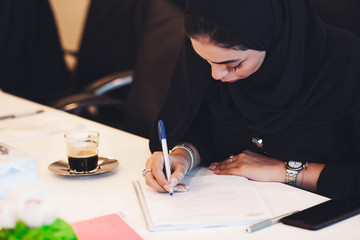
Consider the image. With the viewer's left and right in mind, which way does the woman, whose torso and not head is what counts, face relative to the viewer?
facing the viewer and to the left of the viewer

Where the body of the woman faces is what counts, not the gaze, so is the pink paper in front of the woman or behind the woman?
in front

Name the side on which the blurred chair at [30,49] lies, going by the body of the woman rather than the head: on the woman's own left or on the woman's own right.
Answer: on the woman's own right

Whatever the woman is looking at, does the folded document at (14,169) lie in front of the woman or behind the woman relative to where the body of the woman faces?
in front

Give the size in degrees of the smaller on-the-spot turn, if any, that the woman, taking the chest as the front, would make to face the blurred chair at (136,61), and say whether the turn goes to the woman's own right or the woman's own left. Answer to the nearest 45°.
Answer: approximately 90° to the woman's own right
